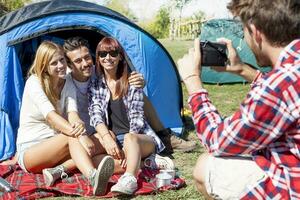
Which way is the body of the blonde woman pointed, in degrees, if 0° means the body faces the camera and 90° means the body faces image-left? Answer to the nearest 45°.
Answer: approximately 315°

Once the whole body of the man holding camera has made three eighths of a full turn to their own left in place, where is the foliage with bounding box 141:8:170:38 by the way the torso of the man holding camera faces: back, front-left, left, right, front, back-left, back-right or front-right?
back

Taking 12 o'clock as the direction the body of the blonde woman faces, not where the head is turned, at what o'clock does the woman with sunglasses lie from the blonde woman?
The woman with sunglasses is roughly at 10 o'clock from the blonde woman.

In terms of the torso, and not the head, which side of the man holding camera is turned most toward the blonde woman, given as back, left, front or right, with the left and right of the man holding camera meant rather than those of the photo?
front

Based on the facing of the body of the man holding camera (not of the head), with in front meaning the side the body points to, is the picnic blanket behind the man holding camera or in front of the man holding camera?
in front

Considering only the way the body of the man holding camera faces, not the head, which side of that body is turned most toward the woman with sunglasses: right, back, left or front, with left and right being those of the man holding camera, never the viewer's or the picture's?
front

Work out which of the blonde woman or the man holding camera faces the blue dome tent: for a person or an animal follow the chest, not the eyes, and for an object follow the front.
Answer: the man holding camera

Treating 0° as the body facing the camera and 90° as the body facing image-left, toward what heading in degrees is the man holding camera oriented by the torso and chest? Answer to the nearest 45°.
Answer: approximately 135°

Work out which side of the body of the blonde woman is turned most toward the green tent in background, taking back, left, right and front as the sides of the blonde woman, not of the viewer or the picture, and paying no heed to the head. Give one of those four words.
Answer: left

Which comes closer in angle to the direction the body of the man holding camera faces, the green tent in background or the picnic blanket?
the picnic blanket

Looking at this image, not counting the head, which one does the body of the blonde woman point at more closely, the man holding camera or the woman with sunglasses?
the man holding camera

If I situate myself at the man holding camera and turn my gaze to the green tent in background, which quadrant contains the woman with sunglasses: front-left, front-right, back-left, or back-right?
front-left

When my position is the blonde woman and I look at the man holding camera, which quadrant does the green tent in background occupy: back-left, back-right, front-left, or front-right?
back-left

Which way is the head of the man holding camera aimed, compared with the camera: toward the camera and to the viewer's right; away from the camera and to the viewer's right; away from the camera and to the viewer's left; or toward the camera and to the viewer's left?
away from the camera and to the viewer's left

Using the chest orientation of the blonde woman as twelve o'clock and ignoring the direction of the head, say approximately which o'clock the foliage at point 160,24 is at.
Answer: The foliage is roughly at 8 o'clock from the blonde woman.

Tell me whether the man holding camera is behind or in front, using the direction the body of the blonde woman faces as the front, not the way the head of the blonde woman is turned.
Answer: in front
